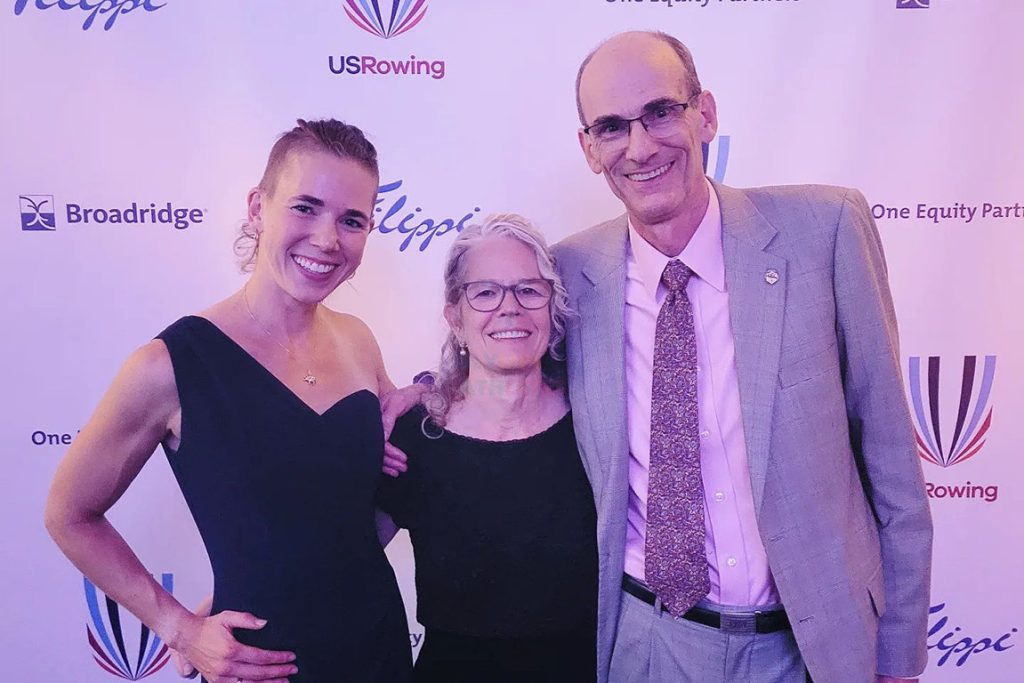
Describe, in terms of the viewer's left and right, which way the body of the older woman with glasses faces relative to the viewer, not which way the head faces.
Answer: facing the viewer
